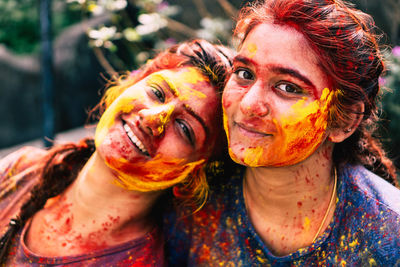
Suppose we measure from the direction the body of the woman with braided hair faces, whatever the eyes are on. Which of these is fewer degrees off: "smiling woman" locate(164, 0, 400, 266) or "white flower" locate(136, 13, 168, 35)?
the smiling woman

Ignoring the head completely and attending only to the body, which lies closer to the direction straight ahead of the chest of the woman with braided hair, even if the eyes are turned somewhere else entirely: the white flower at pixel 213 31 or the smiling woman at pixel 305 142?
the smiling woman

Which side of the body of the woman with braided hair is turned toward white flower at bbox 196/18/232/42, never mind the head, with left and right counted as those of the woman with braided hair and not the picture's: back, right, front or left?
back

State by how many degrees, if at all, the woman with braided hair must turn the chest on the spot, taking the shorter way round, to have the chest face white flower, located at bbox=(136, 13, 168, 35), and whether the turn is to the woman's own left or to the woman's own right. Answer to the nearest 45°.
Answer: approximately 180°

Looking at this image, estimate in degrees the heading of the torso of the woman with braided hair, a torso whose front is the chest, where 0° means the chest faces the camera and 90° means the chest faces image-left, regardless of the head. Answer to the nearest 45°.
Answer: approximately 0°
